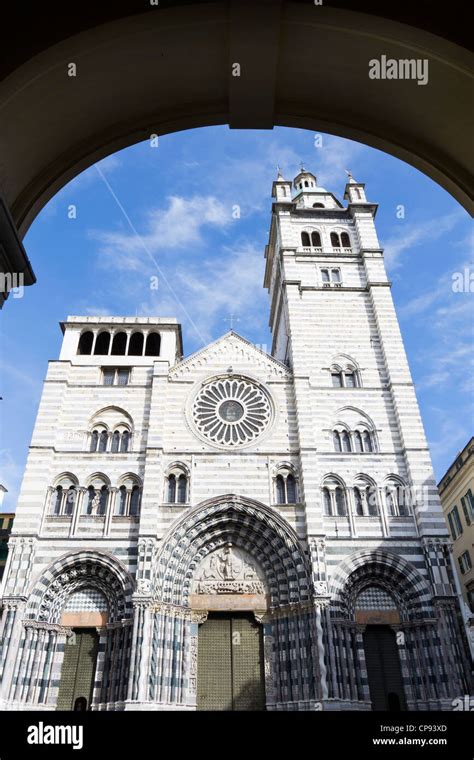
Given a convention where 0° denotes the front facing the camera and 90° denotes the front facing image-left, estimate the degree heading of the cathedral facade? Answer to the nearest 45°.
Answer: approximately 0°
